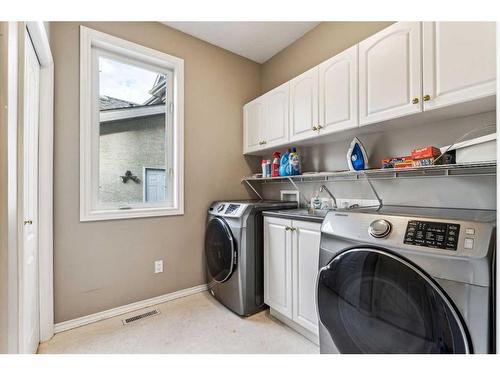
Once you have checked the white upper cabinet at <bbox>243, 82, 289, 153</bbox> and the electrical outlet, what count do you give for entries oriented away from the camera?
0

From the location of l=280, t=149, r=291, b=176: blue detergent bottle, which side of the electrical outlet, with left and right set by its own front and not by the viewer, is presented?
left

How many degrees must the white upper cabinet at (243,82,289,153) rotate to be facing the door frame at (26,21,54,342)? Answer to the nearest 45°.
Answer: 0° — it already faces it

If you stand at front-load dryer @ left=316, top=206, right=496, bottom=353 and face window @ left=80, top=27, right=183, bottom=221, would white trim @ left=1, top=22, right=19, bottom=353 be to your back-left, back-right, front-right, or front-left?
front-left

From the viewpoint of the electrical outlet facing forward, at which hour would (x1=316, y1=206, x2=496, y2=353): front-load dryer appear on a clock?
The front-load dryer is roughly at 11 o'clock from the electrical outlet.

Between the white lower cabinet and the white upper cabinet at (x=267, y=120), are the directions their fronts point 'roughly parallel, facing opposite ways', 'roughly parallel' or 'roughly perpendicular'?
roughly parallel

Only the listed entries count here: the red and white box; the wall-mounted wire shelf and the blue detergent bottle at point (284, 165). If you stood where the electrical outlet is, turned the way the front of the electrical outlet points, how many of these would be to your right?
0

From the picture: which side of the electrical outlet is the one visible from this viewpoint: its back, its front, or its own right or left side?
front

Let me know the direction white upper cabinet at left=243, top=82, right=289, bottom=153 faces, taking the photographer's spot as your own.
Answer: facing the viewer and to the left of the viewer

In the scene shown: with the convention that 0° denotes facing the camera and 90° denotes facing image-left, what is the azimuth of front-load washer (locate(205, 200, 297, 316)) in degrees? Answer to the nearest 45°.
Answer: approximately 45°

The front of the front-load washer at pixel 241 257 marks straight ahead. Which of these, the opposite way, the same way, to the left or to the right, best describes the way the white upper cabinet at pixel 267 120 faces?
the same way

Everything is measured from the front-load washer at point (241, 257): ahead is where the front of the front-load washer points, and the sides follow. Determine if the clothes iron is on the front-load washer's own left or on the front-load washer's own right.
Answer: on the front-load washer's own left

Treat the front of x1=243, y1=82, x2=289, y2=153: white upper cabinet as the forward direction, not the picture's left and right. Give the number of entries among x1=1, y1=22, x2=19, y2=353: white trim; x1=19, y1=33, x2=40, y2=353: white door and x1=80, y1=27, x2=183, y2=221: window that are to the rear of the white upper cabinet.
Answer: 0

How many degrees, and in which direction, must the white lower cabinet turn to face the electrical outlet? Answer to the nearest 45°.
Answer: approximately 45° to its right

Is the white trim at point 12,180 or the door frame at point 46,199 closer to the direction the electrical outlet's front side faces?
the white trim
